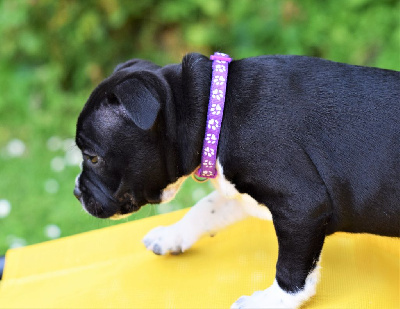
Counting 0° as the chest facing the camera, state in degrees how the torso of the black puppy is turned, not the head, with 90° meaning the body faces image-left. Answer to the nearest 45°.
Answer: approximately 90°
